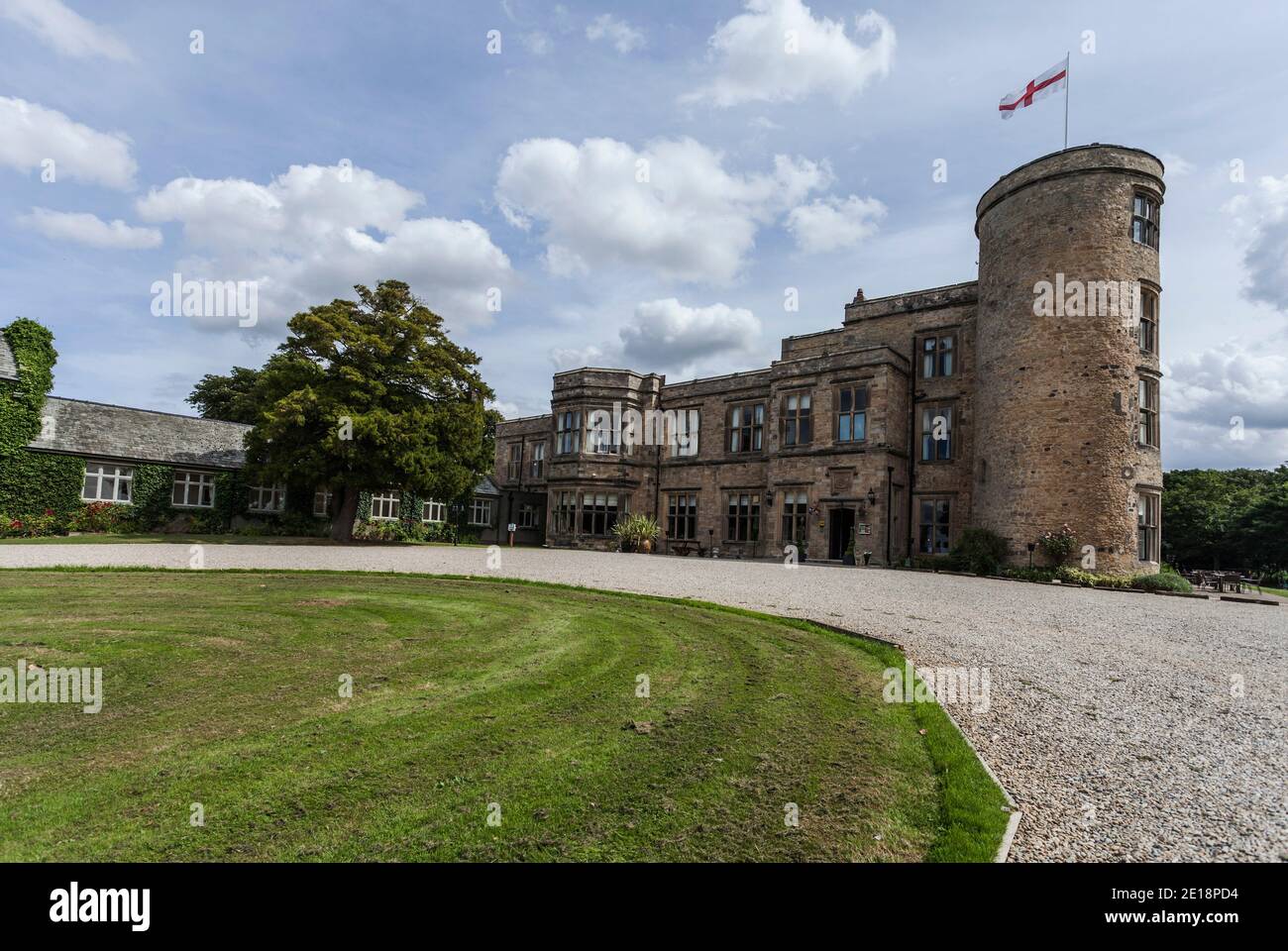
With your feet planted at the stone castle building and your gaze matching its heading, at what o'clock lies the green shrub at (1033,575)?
The green shrub is roughly at 10 o'clock from the stone castle building.

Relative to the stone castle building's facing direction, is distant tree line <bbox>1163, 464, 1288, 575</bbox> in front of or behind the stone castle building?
behind

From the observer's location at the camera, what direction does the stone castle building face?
facing the viewer and to the left of the viewer

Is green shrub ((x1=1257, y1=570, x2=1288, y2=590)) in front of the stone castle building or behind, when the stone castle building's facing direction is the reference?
behind

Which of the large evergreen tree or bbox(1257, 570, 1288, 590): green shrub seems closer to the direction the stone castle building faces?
the large evergreen tree

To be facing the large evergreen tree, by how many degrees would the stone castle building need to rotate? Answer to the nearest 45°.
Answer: approximately 45° to its right
